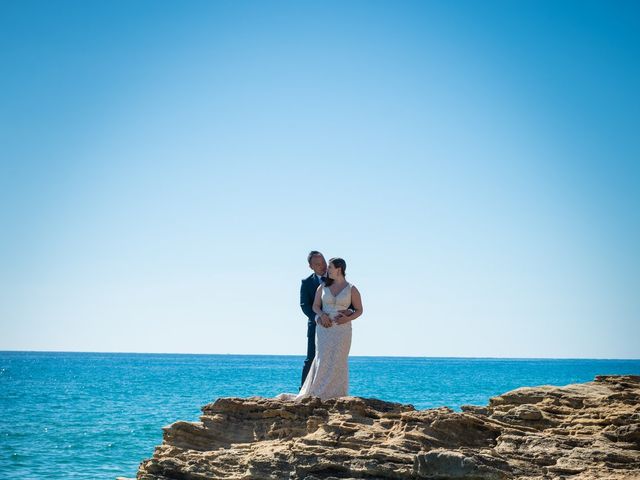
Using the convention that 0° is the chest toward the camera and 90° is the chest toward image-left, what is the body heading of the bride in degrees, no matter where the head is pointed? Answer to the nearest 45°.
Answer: approximately 0°

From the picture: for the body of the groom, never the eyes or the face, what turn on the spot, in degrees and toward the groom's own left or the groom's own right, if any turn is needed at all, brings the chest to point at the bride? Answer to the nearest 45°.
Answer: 0° — they already face them

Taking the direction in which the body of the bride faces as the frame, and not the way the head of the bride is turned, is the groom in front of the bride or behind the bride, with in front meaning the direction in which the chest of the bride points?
behind

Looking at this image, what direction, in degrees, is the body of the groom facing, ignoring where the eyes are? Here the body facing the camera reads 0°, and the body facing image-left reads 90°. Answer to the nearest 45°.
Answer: approximately 315°
